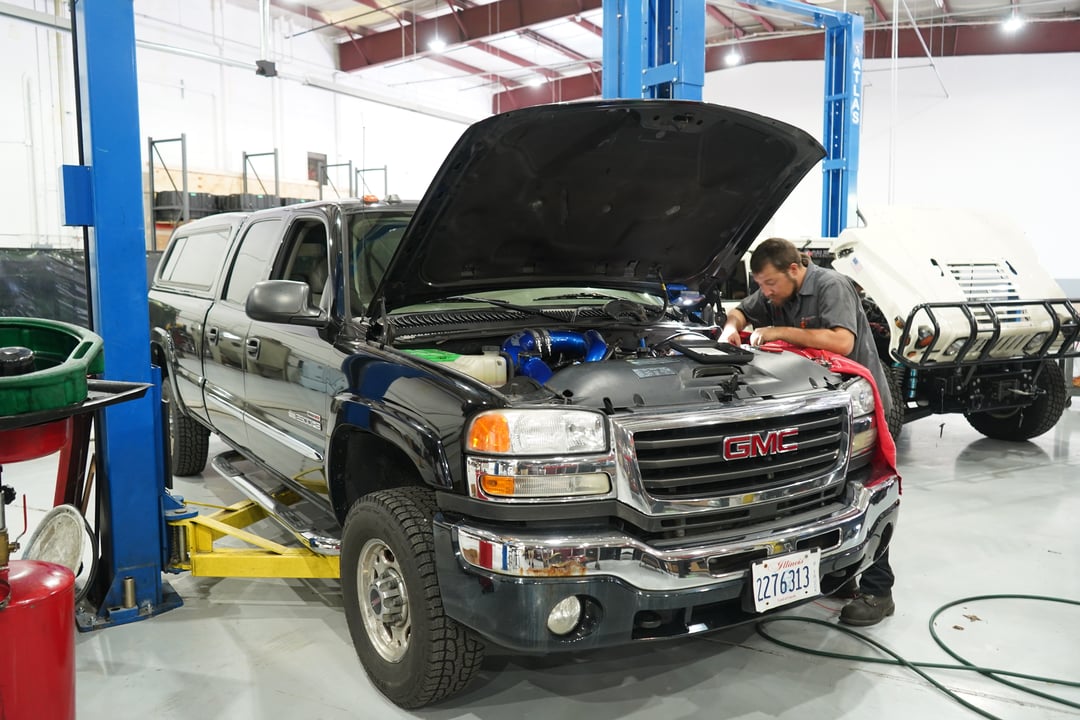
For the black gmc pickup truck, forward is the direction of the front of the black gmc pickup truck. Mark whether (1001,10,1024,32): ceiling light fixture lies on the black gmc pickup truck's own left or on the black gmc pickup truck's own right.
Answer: on the black gmc pickup truck's own left

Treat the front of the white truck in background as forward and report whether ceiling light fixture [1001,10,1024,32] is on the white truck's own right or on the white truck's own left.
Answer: on the white truck's own left

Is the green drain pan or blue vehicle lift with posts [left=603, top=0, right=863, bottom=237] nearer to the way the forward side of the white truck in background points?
the green drain pan

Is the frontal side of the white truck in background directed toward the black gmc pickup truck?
no

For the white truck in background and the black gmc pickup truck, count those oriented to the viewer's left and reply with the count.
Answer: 0

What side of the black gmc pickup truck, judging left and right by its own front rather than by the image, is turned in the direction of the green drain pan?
right

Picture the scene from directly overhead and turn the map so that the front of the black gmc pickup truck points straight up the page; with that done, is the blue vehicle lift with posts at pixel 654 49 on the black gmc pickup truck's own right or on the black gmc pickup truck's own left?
on the black gmc pickup truck's own left

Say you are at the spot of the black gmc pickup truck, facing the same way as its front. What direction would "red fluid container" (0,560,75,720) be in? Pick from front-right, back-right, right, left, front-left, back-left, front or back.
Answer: right

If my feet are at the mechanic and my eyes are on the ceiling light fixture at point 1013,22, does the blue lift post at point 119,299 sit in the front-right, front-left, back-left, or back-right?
back-left

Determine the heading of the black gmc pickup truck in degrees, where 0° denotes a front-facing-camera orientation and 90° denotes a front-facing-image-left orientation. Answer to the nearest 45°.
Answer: approximately 315°

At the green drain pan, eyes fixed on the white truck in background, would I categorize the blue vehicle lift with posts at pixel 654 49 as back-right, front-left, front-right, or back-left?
front-left

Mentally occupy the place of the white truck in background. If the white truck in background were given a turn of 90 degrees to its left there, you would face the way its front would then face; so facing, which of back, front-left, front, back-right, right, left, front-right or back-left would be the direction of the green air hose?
back-right

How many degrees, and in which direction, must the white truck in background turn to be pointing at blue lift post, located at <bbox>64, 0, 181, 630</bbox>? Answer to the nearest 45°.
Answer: approximately 90° to its right

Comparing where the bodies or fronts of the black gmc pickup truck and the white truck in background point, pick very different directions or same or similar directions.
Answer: same or similar directions
